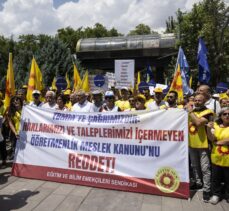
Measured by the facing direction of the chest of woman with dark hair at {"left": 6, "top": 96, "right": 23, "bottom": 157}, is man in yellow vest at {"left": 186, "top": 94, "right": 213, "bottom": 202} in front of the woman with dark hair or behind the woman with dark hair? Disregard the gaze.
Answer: in front

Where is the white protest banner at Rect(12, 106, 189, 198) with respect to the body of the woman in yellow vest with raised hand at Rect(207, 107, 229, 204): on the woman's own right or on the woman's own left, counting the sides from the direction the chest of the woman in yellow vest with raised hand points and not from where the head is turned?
on the woman's own right

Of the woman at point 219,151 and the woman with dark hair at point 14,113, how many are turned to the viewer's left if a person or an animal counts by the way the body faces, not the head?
0

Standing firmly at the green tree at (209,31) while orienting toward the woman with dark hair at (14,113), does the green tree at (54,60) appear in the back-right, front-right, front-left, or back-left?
front-right

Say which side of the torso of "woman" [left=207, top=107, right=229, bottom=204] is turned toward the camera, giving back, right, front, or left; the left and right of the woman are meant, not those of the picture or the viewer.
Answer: front

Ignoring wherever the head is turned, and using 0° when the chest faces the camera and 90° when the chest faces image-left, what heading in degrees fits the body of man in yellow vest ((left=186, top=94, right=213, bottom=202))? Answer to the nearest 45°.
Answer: approximately 45°

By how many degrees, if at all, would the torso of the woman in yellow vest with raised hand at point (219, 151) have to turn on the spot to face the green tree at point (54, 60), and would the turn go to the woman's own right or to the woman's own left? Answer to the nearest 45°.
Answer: approximately 135° to the woman's own right

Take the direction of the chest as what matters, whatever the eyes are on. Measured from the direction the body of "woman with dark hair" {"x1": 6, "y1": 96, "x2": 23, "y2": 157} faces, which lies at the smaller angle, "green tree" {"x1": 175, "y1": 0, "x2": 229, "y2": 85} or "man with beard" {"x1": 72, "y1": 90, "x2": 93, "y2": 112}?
the man with beard

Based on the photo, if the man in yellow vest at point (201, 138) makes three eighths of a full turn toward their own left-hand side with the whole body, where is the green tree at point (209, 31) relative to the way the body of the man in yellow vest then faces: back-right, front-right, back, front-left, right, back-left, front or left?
left

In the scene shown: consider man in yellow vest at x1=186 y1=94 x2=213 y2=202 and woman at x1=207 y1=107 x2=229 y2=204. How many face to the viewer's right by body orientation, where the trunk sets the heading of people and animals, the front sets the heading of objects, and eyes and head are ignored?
0

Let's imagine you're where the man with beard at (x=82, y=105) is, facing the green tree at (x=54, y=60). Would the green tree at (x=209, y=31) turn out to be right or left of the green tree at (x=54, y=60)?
right

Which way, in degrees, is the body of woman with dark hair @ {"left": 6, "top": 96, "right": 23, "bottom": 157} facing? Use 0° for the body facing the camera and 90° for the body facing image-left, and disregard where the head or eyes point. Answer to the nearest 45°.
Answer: approximately 315°

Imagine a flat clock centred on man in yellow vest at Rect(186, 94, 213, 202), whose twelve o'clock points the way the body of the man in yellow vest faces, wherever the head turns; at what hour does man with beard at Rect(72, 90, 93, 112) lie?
The man with beard is roughly at 2 o'clock from the man in yellow vest.
